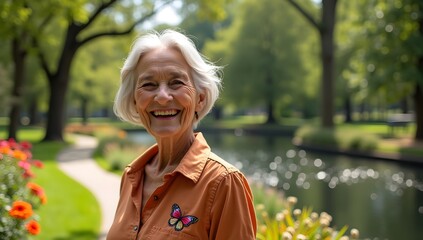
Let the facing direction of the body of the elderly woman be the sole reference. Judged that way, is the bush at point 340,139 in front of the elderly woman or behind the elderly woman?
behind

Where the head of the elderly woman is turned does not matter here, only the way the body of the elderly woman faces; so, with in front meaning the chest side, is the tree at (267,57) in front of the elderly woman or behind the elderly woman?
behind

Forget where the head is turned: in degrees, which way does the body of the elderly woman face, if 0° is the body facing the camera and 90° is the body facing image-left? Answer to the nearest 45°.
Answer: approximately 45°

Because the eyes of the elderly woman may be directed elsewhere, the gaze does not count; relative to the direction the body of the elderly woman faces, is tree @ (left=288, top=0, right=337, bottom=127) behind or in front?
behind

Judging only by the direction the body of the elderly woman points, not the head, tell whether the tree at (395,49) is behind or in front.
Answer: behind

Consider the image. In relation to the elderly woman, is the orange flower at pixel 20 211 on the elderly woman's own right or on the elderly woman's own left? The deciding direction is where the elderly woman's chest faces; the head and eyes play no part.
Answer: on the elderly woman's own right

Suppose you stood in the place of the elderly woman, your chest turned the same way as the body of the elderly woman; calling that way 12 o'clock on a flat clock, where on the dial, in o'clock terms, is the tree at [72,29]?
The tree is roughly at 4 o'clock from the elderly woman.
